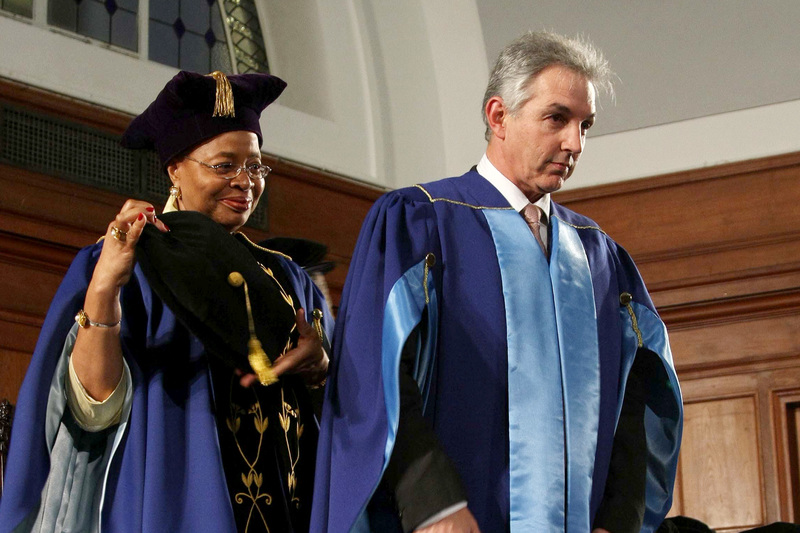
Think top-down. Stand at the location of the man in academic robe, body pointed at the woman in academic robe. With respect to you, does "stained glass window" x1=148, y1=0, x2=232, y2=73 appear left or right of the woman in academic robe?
right

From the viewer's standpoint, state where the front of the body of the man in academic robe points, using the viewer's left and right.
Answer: facing the viewer and to the right of the viewer

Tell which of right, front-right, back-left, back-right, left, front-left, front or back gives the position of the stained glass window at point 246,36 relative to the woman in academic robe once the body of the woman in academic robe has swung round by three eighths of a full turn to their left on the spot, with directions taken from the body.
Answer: front

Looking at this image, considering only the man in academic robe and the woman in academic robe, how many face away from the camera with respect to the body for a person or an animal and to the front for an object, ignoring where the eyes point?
0

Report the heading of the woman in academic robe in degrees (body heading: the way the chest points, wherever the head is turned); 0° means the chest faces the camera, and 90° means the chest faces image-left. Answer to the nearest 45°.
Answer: approximately 315°

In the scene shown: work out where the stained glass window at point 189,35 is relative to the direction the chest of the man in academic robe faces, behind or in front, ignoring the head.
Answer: behind
